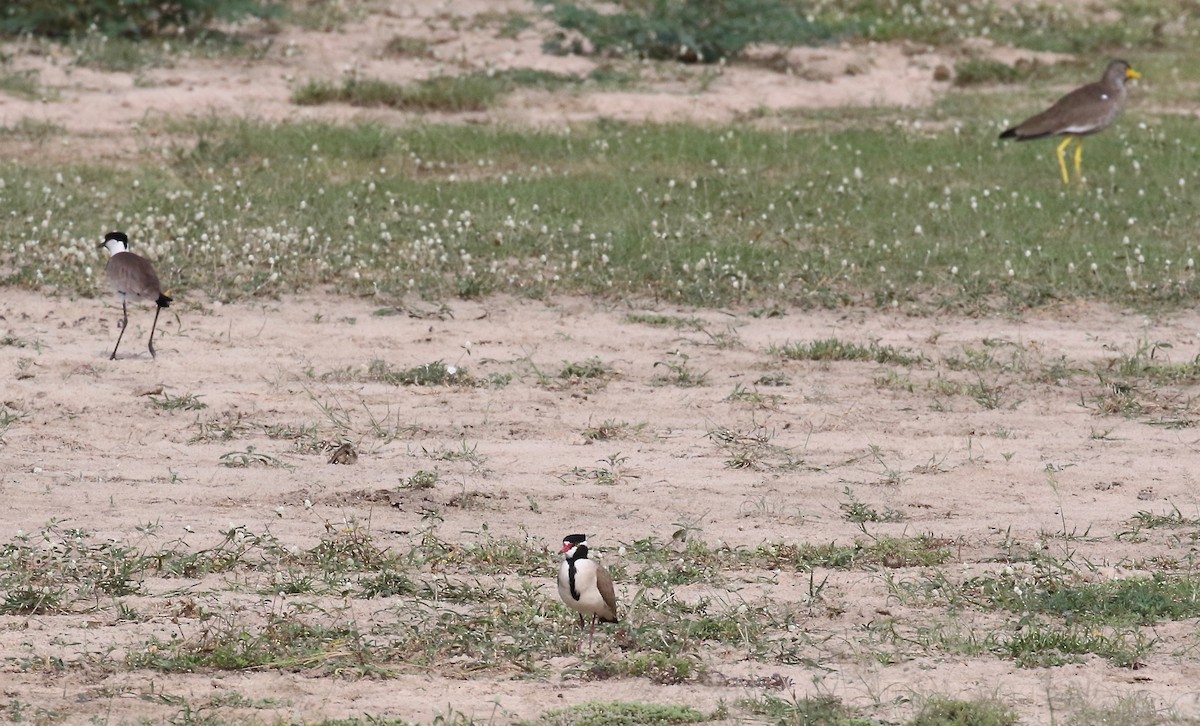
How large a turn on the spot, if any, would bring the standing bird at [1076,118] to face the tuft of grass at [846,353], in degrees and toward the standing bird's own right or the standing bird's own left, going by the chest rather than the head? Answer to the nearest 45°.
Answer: approximately 90° to the standing bird's own right

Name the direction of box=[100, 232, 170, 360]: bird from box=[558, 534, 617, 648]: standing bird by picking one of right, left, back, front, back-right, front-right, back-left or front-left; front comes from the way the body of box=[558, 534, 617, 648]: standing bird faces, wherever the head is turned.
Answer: right

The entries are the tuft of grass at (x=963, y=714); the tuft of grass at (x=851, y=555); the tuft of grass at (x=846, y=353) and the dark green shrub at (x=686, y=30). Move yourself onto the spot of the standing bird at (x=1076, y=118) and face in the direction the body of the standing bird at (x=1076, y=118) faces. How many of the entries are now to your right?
3

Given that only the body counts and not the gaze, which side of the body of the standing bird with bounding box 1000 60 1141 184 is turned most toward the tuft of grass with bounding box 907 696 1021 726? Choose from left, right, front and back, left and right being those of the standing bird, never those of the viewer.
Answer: right

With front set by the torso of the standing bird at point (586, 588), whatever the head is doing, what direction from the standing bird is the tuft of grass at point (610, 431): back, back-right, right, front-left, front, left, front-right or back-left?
back-right

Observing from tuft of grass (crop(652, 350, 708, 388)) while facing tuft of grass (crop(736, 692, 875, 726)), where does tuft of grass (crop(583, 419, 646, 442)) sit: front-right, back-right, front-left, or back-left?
front-right

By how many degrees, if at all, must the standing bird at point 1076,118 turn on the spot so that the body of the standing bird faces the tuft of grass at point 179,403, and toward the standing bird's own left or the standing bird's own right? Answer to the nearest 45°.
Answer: approximately 135° to the standing bird's own right

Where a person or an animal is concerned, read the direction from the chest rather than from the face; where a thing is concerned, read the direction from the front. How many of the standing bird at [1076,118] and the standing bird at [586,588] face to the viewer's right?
1

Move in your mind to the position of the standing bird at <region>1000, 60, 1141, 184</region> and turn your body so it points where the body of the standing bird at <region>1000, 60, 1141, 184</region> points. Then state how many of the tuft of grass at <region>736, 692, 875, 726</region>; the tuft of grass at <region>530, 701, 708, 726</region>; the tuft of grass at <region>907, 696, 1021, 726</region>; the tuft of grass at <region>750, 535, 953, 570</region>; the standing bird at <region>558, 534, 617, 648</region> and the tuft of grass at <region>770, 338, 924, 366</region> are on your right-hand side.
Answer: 6

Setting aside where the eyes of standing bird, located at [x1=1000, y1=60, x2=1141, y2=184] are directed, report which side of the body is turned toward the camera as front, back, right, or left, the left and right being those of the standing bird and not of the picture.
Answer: right

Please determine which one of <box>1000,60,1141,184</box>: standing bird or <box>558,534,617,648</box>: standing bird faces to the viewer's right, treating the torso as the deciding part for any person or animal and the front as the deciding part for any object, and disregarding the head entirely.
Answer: <box>1000,60,1141,184</box>: standing bird

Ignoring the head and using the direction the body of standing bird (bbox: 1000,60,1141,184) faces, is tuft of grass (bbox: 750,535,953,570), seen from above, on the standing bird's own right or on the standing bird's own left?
on the standing bird's own right

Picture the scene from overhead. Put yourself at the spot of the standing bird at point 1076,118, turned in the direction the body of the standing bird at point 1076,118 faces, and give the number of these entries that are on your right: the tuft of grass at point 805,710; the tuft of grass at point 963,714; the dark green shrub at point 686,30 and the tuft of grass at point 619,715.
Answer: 3

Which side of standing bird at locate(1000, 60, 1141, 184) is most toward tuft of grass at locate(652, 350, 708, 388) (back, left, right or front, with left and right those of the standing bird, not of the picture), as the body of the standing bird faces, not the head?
right

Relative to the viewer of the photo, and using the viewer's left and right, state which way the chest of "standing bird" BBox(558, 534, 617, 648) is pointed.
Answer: facing the viewer and to the left of the viewer
